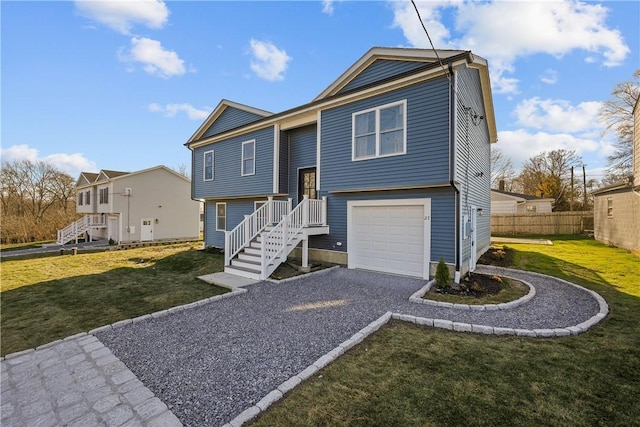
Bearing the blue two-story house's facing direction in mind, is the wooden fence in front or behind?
behind

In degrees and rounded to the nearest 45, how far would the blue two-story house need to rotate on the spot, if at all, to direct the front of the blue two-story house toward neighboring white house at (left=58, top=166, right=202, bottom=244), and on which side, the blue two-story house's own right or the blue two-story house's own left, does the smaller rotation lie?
approximately 90° to the blue two-story house's own right

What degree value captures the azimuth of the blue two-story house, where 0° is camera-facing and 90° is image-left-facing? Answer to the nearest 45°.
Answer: approximately 45°

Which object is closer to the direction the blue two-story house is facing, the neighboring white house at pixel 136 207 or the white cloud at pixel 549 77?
the neighboring white house

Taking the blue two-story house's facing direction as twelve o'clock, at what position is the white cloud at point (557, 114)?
The white cloud is roughly at 6 o'clock from the blue two-story house.

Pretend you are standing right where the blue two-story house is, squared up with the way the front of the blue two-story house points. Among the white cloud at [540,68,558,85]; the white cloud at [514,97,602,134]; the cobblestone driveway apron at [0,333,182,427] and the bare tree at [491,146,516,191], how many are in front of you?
1

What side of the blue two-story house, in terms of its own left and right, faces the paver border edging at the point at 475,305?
left

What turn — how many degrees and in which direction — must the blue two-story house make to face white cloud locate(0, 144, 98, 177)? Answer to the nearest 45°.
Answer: approximately 90° to its right

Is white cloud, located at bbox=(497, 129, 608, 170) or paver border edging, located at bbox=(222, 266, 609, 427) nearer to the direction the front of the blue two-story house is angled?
the paver border edging

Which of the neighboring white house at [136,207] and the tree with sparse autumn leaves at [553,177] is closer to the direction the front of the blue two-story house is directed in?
the neighboring white house

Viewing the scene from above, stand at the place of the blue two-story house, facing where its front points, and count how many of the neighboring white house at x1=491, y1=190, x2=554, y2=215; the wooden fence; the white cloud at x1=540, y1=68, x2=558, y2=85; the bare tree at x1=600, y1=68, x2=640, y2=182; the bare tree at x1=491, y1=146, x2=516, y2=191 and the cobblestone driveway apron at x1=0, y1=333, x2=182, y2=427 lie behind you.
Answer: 5

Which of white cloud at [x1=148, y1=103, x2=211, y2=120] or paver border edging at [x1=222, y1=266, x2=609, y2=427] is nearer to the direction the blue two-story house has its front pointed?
the paver border edging

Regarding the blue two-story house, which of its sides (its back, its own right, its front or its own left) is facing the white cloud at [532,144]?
back
